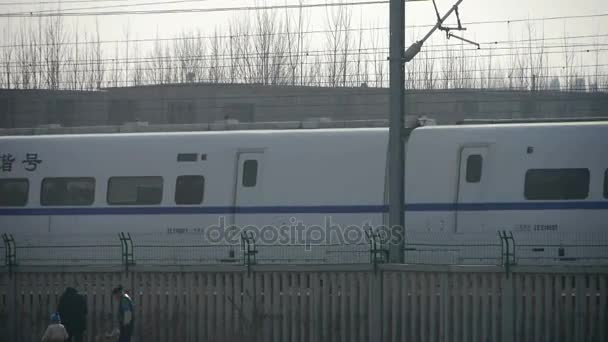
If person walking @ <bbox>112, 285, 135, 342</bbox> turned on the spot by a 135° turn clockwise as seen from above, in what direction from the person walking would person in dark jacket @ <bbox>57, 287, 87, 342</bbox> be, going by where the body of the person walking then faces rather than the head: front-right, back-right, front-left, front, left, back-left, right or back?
left

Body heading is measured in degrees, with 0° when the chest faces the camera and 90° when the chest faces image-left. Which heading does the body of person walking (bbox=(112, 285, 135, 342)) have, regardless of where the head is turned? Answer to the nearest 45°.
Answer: approximately 90°
